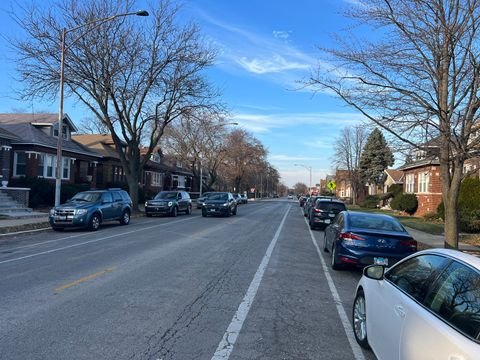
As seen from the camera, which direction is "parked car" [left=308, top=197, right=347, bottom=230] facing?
away from the camera

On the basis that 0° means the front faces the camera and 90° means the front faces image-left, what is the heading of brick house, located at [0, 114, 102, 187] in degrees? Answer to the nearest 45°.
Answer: approximately 315°

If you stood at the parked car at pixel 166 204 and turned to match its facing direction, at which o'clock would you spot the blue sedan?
The blue sedan is roughly at 10 o'clock from the parked car.

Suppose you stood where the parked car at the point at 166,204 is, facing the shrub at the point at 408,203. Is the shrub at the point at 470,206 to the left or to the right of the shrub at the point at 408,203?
right

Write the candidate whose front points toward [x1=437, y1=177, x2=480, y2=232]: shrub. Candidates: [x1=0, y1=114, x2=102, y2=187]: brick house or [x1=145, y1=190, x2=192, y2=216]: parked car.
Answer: the brick house

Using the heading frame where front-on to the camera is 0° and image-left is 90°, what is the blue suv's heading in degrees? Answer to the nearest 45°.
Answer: approximately 45°

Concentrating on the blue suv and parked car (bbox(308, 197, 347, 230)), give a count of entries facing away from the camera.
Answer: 1

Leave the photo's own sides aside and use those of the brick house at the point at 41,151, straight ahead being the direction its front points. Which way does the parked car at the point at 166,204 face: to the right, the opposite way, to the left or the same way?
to the right

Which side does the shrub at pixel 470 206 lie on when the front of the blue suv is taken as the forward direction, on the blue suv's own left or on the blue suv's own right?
on the blue suv's own left

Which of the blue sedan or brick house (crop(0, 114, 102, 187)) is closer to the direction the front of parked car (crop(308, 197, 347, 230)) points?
the brick house

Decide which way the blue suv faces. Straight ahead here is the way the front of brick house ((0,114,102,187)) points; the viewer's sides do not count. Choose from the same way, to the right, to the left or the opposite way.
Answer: to the right

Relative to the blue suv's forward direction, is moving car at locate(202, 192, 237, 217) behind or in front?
behind

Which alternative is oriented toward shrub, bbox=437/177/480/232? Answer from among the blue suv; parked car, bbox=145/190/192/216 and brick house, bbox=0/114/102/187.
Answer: the brick house
